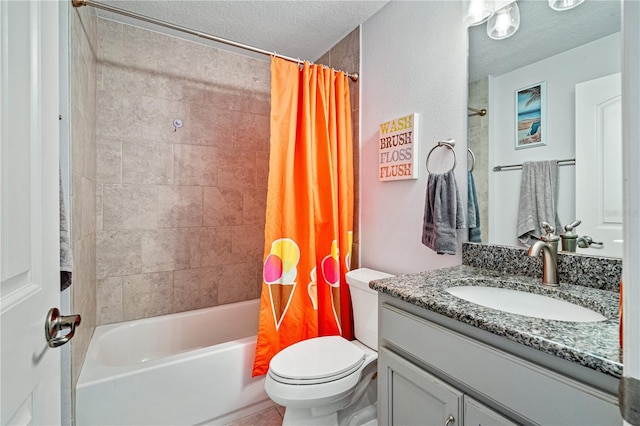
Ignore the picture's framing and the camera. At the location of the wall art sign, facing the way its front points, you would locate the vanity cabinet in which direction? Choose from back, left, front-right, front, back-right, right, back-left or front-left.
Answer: front-left

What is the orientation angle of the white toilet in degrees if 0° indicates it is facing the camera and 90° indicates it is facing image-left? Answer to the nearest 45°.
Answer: approximately 45°

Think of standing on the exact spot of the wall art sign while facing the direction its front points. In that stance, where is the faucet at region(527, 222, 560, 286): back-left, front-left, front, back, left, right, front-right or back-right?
left

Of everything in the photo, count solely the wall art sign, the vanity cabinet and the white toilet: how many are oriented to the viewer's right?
0

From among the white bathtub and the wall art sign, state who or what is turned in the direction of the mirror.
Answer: the white bathtub

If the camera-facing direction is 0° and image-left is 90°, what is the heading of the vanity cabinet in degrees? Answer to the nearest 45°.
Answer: approximately 45°

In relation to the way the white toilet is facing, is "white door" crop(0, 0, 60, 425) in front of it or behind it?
in front

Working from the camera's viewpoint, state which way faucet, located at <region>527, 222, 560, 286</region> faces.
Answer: facing the viewer and to the left of the viewer

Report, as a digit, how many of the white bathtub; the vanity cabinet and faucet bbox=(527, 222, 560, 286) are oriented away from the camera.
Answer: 0

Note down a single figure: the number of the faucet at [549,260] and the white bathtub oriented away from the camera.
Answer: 0

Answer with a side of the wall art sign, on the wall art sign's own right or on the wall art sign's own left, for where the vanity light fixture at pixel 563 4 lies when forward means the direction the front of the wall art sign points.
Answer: on the wall art sign's own left

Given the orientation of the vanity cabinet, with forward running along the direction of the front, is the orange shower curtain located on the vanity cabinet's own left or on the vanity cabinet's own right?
on the vanity cabinet's own right

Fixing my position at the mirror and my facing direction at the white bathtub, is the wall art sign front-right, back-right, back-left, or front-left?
front-right

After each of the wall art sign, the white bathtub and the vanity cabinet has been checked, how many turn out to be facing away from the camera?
0

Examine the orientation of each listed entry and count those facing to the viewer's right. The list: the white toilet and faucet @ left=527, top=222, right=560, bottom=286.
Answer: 0
